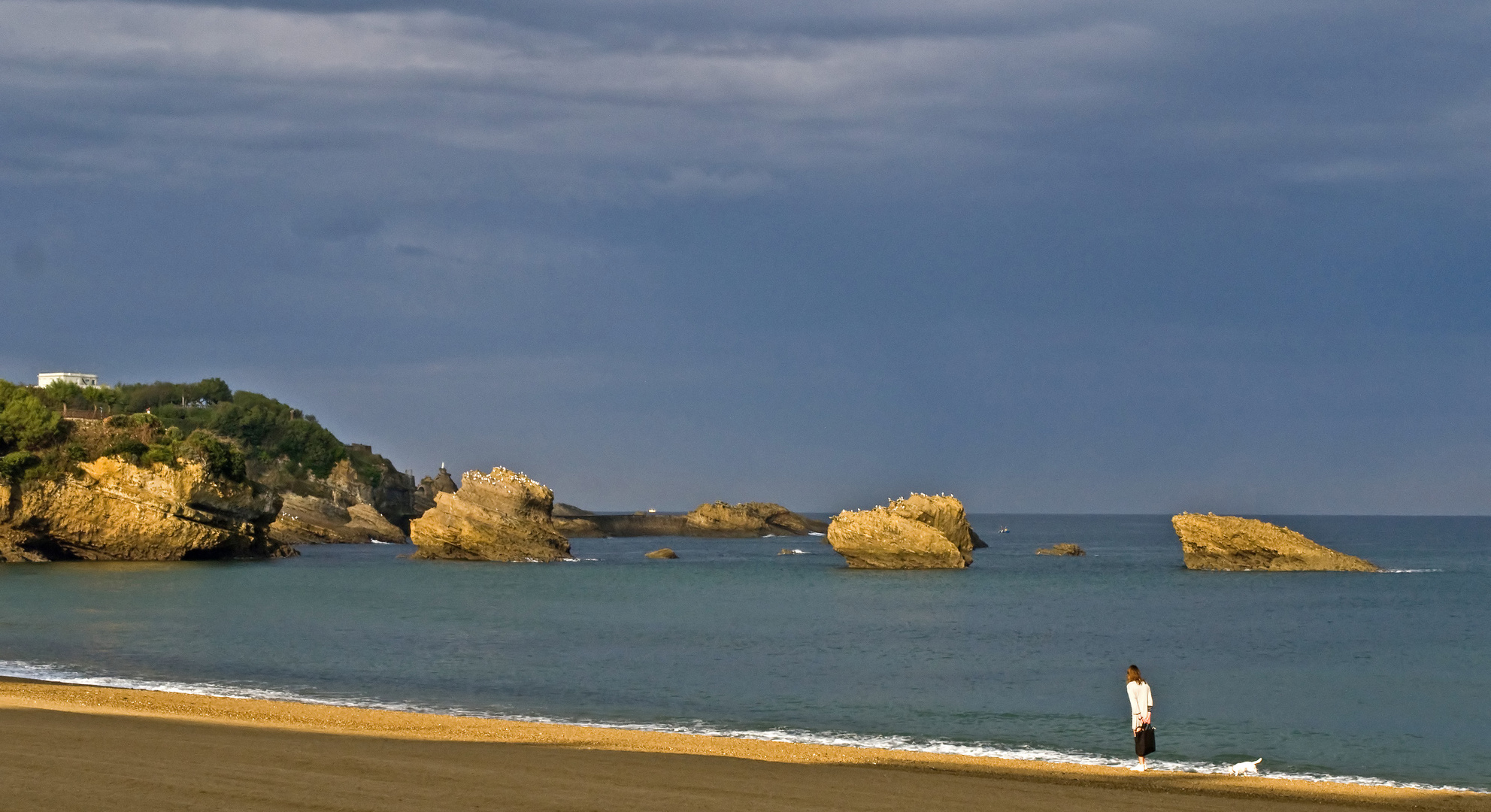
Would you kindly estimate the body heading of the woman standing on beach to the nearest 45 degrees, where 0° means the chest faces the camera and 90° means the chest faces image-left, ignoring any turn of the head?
approximately 135°

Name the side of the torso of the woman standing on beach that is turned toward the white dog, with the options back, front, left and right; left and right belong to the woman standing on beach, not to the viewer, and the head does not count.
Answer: right
